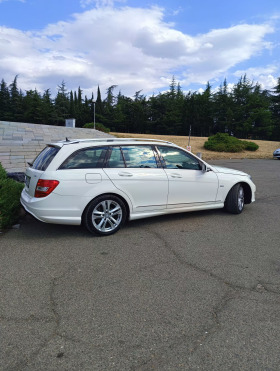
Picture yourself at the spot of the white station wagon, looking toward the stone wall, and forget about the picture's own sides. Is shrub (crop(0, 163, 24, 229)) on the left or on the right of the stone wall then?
left

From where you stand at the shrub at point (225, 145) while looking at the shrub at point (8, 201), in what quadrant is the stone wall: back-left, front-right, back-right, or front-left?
front-right

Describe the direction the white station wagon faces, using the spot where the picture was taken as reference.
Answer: facing away from the viewer and to the right of the viewer

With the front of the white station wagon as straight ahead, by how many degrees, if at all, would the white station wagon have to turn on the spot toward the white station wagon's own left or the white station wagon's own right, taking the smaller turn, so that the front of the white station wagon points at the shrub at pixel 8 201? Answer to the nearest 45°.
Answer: approximately 135° to the white station wagon's own left

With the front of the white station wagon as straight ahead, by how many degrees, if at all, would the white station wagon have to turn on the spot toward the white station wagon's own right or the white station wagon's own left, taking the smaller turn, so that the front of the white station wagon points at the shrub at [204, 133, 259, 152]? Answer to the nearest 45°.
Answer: approximately 45° to the white station wagon's own left

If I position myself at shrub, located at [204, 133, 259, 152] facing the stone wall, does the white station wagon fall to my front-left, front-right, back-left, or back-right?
front-left

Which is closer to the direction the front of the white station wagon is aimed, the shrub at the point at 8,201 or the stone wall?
the stone wall
